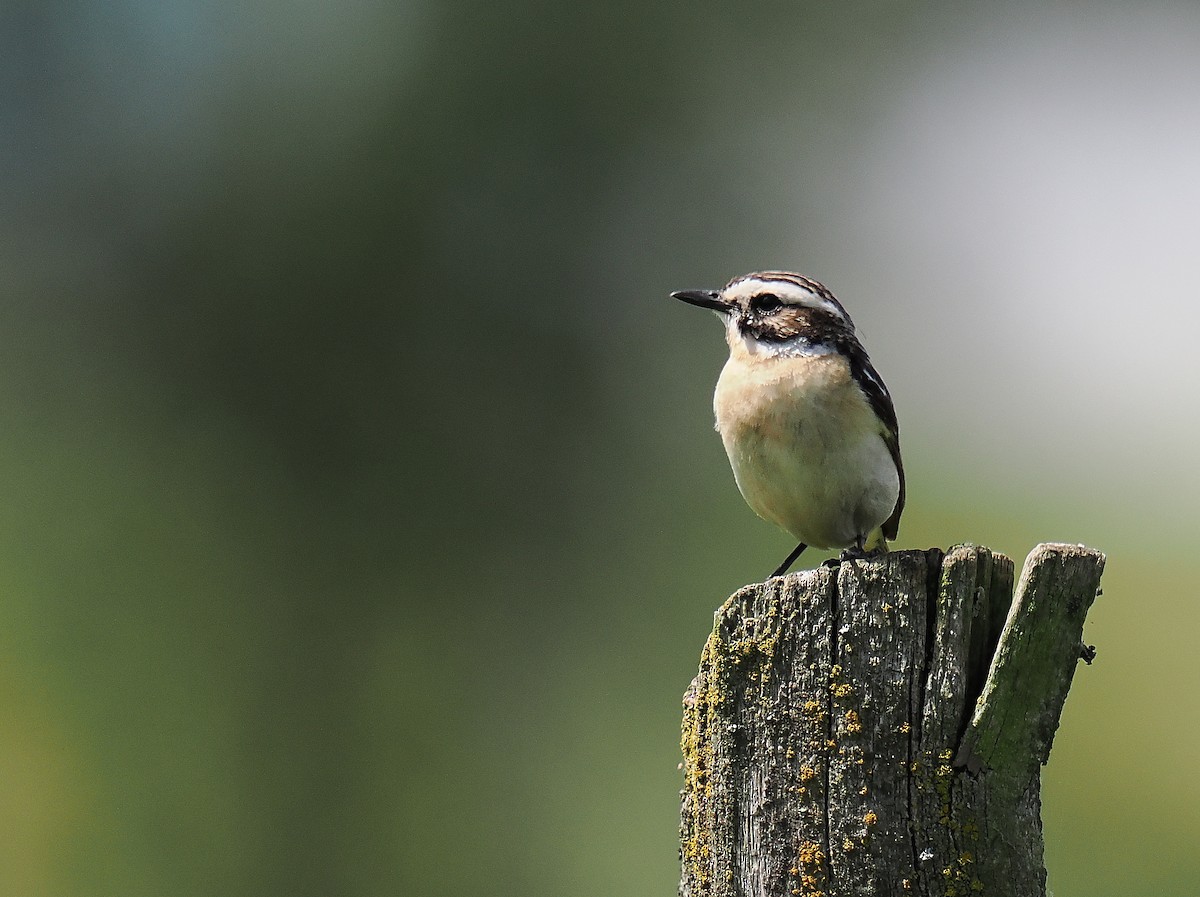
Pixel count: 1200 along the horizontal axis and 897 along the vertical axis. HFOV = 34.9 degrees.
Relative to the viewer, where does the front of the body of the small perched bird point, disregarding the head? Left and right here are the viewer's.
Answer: facing the viewer and to the left of the viewer
